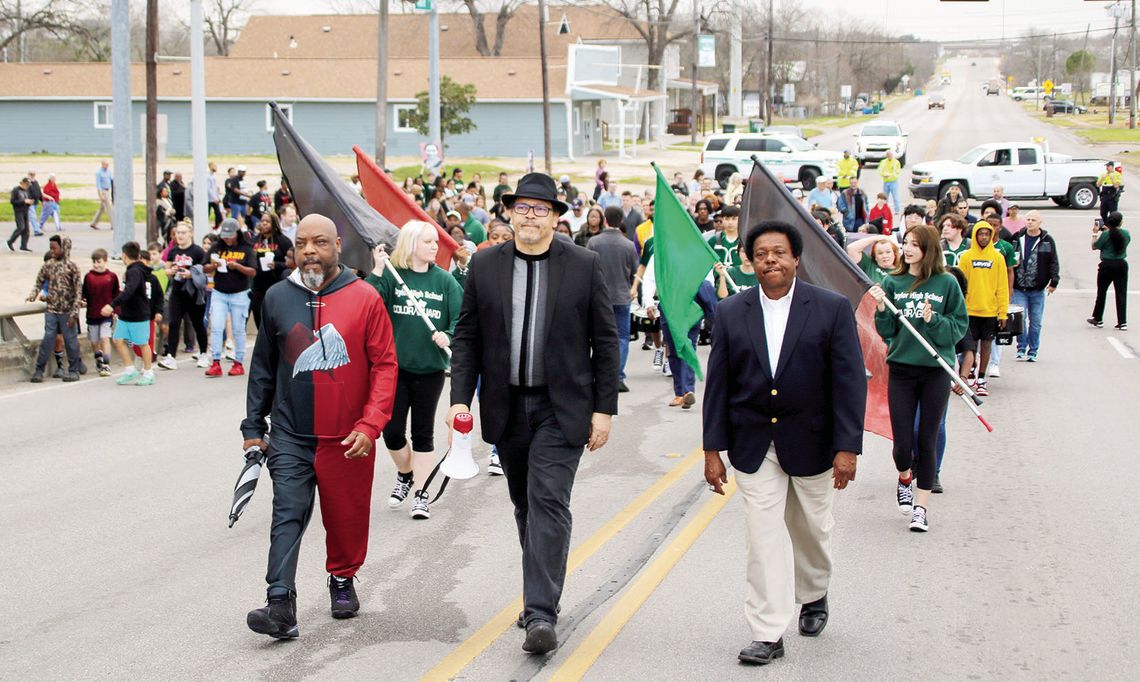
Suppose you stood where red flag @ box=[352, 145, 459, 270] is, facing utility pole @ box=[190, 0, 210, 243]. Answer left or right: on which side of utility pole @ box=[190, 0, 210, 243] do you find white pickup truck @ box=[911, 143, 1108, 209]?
right

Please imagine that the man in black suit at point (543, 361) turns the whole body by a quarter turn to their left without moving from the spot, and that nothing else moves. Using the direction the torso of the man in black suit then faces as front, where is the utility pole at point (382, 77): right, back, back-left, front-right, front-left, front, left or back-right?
left

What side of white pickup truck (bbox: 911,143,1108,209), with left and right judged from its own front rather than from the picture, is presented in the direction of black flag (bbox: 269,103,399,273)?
left

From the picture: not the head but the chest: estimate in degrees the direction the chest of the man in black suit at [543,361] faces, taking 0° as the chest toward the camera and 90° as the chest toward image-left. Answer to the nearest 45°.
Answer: approximately 0°

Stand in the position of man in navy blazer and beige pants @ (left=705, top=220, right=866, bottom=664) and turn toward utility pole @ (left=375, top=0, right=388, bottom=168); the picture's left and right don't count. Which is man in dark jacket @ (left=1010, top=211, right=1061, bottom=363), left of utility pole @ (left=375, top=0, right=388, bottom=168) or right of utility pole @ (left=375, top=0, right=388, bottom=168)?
right

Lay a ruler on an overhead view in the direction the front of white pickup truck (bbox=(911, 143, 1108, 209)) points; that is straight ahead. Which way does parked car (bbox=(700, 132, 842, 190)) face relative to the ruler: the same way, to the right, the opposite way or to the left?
the opposite way

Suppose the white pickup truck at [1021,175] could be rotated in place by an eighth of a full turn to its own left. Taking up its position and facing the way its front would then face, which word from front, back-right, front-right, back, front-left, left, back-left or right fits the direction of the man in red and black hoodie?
front-left

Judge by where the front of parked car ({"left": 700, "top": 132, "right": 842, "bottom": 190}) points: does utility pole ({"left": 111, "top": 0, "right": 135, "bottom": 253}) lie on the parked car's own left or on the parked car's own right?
on the parked car's own right

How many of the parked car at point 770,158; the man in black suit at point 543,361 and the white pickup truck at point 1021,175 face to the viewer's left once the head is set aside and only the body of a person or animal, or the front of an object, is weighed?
1

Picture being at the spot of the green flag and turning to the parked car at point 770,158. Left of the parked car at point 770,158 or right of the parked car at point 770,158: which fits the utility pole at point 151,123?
left

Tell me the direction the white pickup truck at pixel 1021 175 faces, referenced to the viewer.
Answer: facing to the left of the viewer

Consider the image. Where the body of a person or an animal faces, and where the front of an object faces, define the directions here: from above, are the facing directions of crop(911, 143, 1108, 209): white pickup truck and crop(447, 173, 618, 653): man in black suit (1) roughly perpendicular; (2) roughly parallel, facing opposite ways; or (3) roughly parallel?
roughly perpendicular

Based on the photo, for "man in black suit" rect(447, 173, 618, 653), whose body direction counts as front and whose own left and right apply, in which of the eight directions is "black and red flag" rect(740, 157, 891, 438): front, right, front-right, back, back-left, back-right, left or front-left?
back-left
